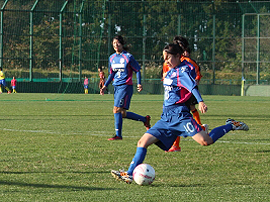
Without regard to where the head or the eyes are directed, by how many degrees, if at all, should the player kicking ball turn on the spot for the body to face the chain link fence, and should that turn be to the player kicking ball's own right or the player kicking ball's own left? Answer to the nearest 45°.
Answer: approximately 135° to the player kicking ball's own right

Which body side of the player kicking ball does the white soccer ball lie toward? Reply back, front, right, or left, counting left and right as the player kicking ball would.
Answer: front

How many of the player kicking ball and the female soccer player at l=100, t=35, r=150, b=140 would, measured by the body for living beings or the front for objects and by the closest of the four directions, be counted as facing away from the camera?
0

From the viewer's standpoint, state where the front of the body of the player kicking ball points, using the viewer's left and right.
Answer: facing the viewer and to the left of the viewer

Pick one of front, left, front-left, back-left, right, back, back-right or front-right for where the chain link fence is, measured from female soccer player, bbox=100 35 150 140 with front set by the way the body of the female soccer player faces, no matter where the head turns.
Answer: back-right

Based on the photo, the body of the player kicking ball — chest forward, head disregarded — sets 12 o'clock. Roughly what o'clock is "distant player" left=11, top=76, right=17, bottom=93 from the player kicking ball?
The distant player is roughly at 4 o'clock from the player kicking ball.

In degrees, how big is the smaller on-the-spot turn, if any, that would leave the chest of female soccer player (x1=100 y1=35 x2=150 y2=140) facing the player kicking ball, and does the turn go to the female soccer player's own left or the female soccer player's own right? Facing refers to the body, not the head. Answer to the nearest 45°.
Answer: approximately 45° to the female soccer player's own left

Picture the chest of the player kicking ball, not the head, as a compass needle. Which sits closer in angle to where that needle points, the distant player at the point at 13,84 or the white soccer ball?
the white soccer ball

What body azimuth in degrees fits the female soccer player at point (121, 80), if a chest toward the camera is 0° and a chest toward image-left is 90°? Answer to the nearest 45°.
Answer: approximately 45°

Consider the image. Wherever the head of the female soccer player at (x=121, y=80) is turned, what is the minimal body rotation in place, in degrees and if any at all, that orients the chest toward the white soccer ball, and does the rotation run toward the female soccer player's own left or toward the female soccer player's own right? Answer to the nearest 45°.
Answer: approximately 45° to the female soccer player's own left
